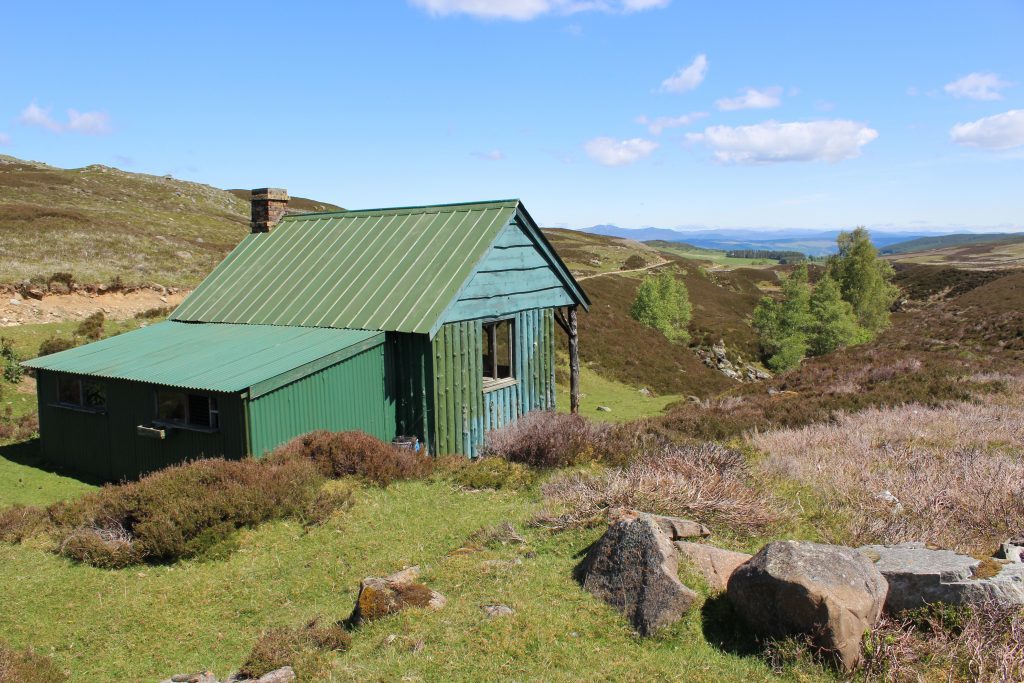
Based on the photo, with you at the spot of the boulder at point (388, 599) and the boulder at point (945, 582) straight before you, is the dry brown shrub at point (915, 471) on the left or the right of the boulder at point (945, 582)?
left

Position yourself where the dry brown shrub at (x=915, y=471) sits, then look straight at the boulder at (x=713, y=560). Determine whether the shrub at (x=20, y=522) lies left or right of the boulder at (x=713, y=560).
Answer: right

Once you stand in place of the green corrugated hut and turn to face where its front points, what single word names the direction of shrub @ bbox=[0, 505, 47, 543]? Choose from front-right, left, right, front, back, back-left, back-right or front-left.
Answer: right

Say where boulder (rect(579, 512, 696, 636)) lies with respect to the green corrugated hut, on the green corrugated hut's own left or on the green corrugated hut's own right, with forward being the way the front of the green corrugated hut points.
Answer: on the green corrugated hut's own right

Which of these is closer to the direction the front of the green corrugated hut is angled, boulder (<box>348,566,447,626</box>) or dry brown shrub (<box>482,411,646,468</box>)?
the dry brown shrub

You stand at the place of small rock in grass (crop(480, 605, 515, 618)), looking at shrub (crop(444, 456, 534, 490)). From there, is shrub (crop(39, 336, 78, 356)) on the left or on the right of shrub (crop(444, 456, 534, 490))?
left

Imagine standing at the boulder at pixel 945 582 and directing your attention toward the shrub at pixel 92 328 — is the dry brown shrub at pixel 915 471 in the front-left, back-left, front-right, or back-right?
front-right

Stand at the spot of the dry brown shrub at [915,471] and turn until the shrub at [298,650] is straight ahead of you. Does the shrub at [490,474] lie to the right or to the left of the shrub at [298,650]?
right

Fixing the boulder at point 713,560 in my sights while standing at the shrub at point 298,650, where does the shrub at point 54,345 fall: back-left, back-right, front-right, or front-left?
back-left

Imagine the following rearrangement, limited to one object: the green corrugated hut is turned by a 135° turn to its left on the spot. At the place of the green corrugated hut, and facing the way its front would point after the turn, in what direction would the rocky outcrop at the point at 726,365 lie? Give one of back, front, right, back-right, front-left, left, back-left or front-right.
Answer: front-right

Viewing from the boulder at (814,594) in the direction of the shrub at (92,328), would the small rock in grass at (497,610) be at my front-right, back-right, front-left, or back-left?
front-left
